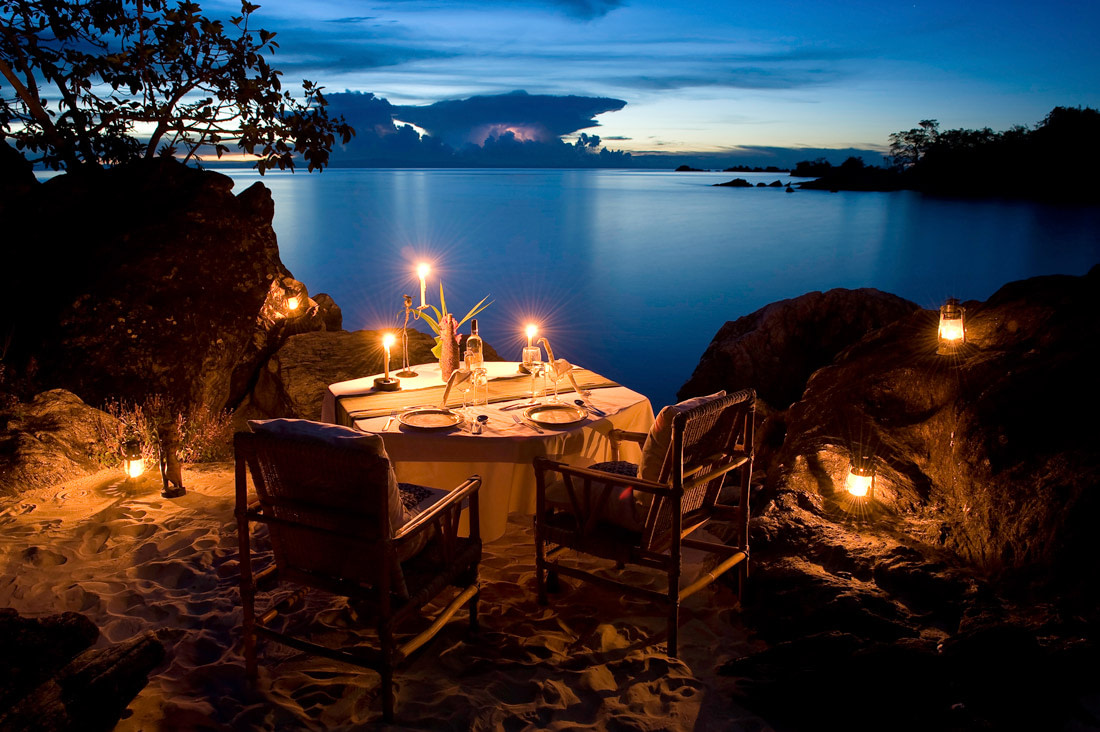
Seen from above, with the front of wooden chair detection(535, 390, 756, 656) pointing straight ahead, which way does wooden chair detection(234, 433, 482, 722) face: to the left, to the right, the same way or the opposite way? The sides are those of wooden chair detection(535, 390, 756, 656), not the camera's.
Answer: to the right

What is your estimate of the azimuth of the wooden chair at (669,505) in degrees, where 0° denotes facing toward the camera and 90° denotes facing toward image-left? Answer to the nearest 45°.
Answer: approximately 135°

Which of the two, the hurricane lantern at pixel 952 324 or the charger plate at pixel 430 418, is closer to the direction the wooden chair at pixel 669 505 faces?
the charger plate

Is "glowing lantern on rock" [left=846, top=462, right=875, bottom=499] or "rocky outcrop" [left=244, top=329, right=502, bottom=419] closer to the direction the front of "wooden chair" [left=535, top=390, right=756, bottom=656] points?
the rocky outcrop

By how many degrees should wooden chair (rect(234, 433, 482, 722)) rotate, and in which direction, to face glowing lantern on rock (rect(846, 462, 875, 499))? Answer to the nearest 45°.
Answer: approximately 45° to its right

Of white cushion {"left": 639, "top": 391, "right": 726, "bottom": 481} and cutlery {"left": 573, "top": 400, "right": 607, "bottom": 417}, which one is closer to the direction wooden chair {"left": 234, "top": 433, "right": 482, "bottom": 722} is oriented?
the cutlery

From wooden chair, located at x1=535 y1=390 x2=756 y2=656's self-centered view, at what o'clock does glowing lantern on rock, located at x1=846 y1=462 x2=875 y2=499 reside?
The glowing lantern on rock is roughly at 3 o'clock from the wooden chair.

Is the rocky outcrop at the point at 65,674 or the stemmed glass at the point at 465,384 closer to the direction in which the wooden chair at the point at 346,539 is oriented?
the stemmed glass

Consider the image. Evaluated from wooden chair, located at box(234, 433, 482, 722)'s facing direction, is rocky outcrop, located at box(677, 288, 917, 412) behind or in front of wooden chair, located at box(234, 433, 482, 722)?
in front

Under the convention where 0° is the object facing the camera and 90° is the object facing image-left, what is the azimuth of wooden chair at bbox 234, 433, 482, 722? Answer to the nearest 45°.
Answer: approximately 225°

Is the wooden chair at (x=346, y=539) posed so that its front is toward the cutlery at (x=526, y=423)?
yes

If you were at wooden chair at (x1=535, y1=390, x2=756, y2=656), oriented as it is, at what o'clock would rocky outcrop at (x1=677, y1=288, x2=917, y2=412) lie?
The rocky outcrop is roughly at 2 o'clock from the wooden chair.

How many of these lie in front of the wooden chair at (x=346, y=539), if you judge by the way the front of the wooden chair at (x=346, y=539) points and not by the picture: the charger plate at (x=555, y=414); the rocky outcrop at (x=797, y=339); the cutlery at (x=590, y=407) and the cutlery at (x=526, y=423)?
4

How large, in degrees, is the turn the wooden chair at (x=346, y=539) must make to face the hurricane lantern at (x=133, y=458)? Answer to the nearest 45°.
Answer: approximately 90° to its left

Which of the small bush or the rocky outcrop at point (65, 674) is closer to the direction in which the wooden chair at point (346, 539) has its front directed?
the small bush
